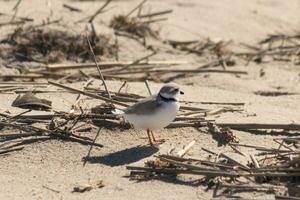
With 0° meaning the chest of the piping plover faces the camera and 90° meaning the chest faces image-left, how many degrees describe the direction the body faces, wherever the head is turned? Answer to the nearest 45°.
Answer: approximately 270°

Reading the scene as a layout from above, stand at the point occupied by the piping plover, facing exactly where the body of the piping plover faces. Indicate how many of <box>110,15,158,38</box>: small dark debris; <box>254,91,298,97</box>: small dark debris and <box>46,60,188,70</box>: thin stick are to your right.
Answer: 0

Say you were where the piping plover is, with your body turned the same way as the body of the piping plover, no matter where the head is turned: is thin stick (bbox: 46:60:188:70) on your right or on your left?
on your left

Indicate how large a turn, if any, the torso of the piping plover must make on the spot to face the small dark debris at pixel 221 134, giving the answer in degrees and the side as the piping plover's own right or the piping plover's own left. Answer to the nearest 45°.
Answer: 0° — it already faces it

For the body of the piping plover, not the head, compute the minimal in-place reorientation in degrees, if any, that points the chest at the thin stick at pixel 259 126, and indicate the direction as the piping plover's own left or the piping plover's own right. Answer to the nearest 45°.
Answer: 0° — it already faces it

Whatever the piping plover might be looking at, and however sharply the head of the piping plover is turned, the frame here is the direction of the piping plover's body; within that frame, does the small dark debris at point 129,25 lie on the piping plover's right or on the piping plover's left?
on the piping plover's left

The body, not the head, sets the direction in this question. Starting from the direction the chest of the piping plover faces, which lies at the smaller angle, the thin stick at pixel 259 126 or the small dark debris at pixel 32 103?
the thin stick

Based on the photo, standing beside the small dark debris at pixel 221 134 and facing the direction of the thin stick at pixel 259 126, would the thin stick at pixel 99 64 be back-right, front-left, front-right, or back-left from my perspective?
back-left
